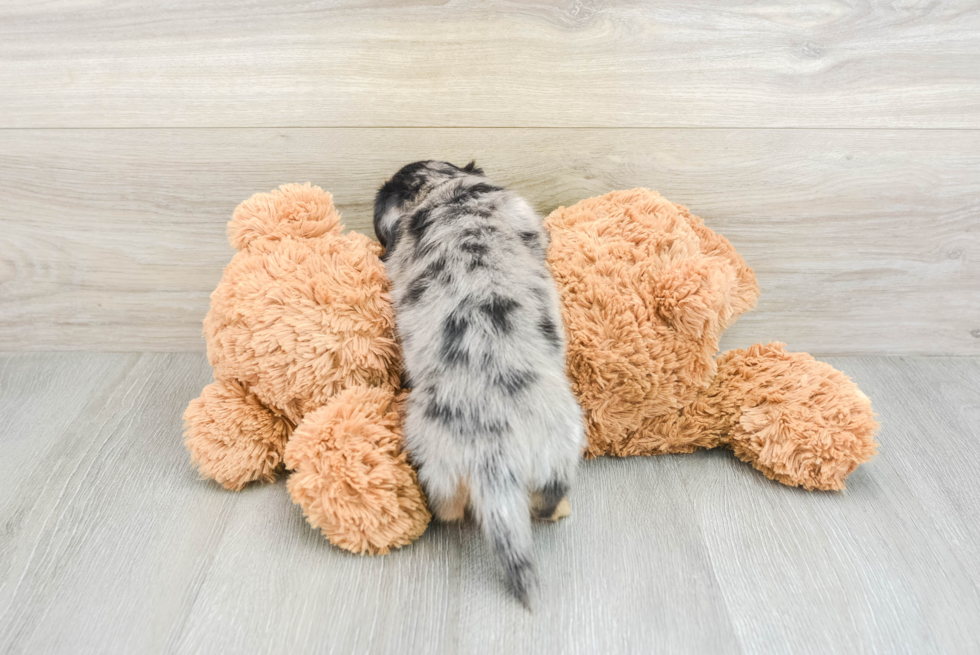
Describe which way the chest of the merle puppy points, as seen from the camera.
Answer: away from the camera
